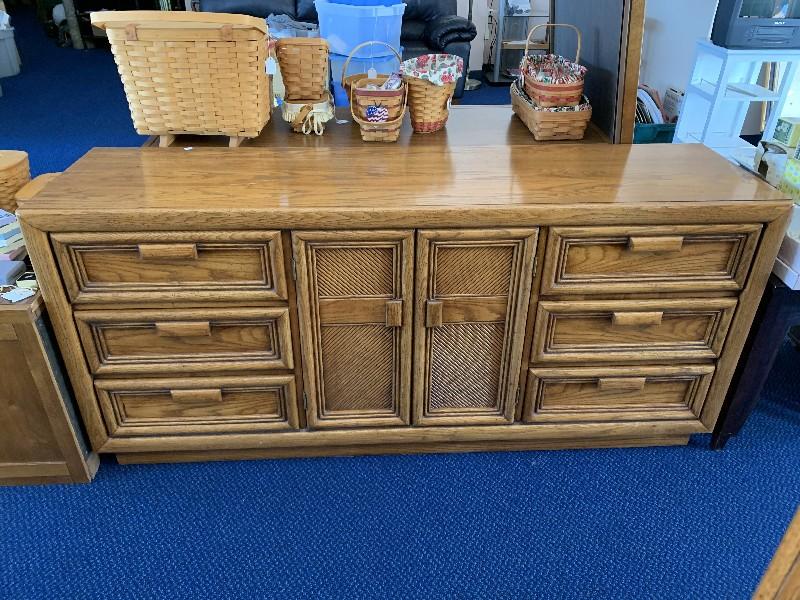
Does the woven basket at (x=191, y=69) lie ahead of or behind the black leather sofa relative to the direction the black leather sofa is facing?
ahead

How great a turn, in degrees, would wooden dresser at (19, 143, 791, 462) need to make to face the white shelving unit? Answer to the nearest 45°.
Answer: approximately 135° to its left

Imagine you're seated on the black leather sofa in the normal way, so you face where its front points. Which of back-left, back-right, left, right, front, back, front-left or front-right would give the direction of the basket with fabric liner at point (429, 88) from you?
front

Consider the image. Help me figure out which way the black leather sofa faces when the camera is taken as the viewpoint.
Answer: facing the viewer

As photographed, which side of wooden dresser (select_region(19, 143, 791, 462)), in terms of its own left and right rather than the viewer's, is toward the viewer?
front

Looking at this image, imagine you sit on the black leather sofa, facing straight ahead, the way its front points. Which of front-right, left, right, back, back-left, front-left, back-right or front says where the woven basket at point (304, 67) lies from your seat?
front

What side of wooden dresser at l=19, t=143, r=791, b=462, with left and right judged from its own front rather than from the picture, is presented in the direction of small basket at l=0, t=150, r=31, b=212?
right

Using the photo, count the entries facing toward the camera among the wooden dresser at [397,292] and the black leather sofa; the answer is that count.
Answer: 2

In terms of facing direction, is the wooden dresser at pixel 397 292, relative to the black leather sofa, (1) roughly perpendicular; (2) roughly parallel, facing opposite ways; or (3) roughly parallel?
roughly parallel

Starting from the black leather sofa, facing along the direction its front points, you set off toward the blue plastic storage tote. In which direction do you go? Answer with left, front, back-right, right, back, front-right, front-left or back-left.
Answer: front

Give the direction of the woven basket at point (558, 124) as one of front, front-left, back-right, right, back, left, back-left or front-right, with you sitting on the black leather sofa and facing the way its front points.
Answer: front

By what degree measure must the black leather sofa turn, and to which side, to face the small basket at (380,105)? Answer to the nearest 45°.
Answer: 0° — it already faces it
